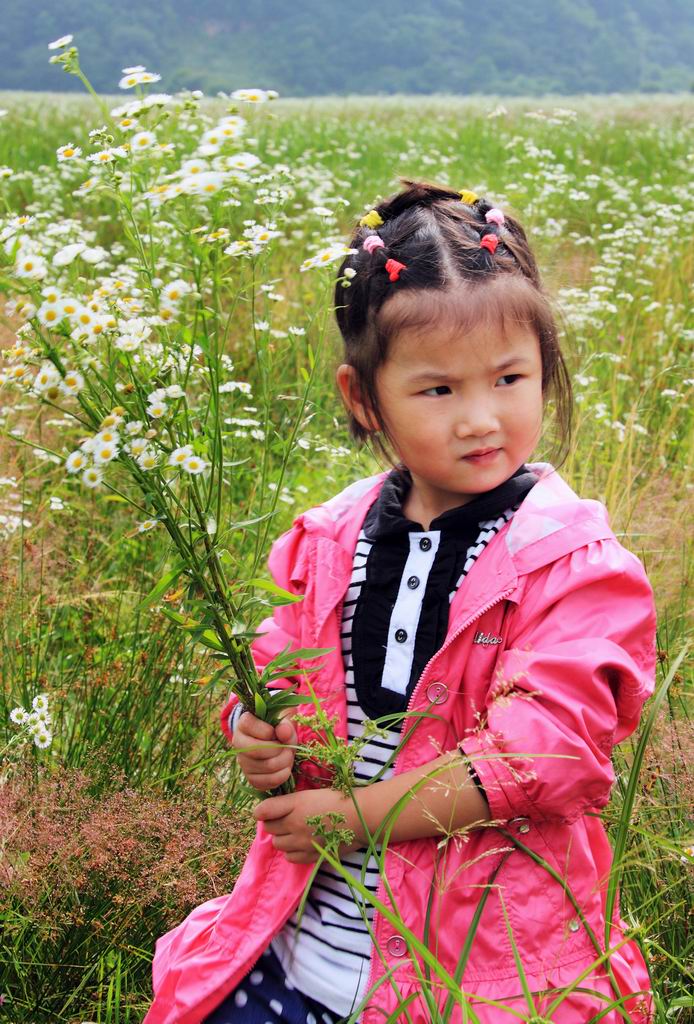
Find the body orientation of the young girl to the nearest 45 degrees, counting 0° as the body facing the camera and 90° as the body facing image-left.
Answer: approximately 45°

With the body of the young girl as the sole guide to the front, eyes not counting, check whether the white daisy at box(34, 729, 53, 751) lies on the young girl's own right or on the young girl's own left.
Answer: on the young girl's own right
